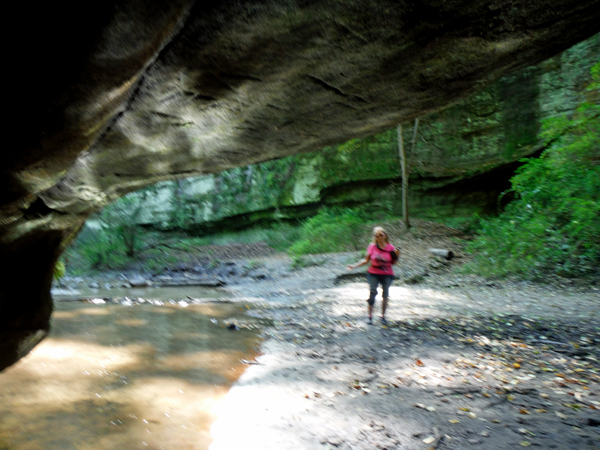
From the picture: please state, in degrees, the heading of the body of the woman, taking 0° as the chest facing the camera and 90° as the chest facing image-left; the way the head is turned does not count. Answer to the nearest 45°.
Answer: approximately 0°

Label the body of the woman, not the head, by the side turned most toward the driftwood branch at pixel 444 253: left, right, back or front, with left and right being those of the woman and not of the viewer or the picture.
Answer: back

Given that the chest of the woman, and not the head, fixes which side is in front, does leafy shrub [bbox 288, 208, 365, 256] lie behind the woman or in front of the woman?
behind
